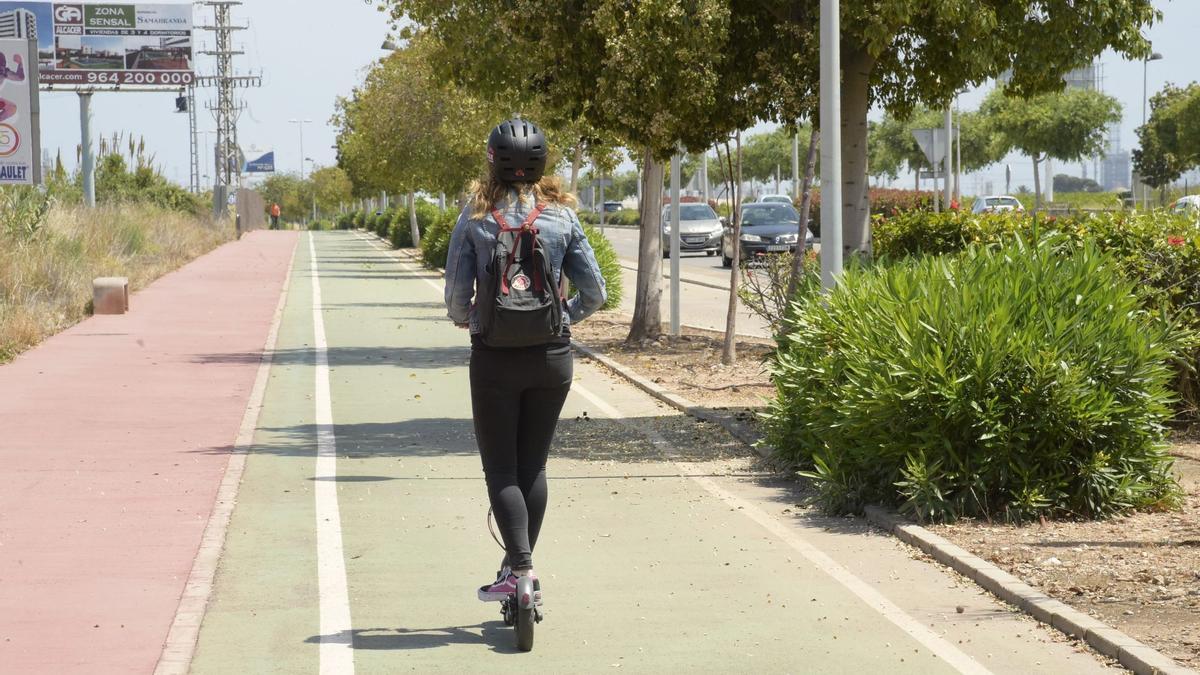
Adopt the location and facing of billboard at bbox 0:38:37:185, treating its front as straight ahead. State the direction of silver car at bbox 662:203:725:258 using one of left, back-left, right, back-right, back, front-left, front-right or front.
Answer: back-left

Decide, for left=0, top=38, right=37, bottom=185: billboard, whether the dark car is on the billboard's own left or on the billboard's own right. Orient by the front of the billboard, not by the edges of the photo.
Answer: on the billboard's own left

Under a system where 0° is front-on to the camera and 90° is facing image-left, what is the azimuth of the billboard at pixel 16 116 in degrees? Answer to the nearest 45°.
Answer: approximately 0°

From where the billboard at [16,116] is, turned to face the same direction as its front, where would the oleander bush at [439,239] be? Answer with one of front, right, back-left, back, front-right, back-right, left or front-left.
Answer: back-left

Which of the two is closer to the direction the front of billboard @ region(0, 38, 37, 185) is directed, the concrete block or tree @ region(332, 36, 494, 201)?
the concrete block

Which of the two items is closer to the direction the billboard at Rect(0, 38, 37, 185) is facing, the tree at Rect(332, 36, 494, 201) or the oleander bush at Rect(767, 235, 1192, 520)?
the oleander bush
